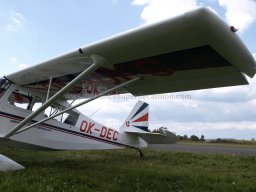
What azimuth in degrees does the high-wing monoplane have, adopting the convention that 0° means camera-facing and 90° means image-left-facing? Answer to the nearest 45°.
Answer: approximately 45°
